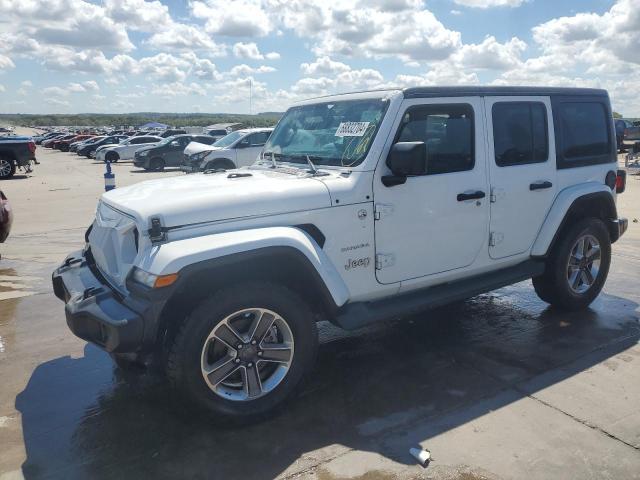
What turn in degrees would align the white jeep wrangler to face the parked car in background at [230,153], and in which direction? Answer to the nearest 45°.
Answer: approximately 135° to its right

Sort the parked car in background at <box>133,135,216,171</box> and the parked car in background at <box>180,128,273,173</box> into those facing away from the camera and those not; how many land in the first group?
0

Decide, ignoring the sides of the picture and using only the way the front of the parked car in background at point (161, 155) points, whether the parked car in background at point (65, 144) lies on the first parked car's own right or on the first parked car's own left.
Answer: on the first parked car's own right
